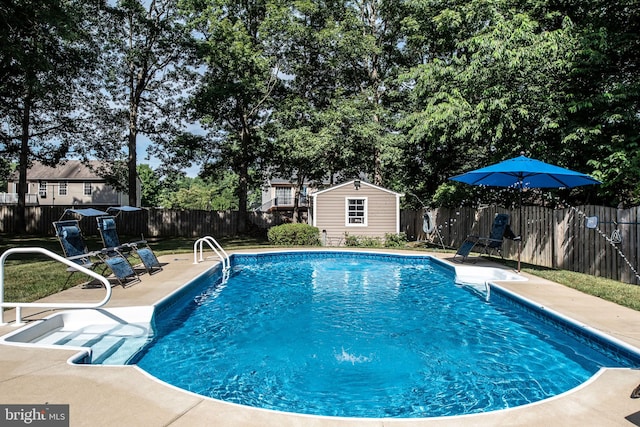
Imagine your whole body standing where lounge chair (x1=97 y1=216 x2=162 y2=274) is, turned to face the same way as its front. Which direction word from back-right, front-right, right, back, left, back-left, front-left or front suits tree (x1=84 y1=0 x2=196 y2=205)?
back-left

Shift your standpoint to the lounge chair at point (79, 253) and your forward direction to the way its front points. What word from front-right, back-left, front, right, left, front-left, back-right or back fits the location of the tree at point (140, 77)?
back-left

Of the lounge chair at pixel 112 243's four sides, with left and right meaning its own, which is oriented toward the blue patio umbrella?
front

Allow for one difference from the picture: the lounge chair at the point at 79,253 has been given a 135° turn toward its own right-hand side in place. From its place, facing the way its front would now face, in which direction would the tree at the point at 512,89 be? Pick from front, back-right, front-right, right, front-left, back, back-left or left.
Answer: back

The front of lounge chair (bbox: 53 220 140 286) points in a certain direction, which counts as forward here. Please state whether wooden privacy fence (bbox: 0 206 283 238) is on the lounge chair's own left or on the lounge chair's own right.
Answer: on the lounge chair's own left

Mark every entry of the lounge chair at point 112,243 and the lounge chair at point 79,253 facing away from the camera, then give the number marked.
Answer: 0

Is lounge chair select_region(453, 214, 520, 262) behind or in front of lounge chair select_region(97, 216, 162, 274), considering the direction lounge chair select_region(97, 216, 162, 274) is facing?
in front

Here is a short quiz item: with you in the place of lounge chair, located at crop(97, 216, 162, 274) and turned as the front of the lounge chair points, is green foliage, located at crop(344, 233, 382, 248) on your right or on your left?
on your left

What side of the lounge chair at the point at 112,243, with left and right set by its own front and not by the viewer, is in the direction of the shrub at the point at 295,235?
left

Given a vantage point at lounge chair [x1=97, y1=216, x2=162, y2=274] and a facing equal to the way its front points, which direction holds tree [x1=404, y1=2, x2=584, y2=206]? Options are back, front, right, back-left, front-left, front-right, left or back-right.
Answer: front-left

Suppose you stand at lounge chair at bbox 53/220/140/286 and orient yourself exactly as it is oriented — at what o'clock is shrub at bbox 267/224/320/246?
The shrub is roughly at 9 o'clock from the lounge chair.
